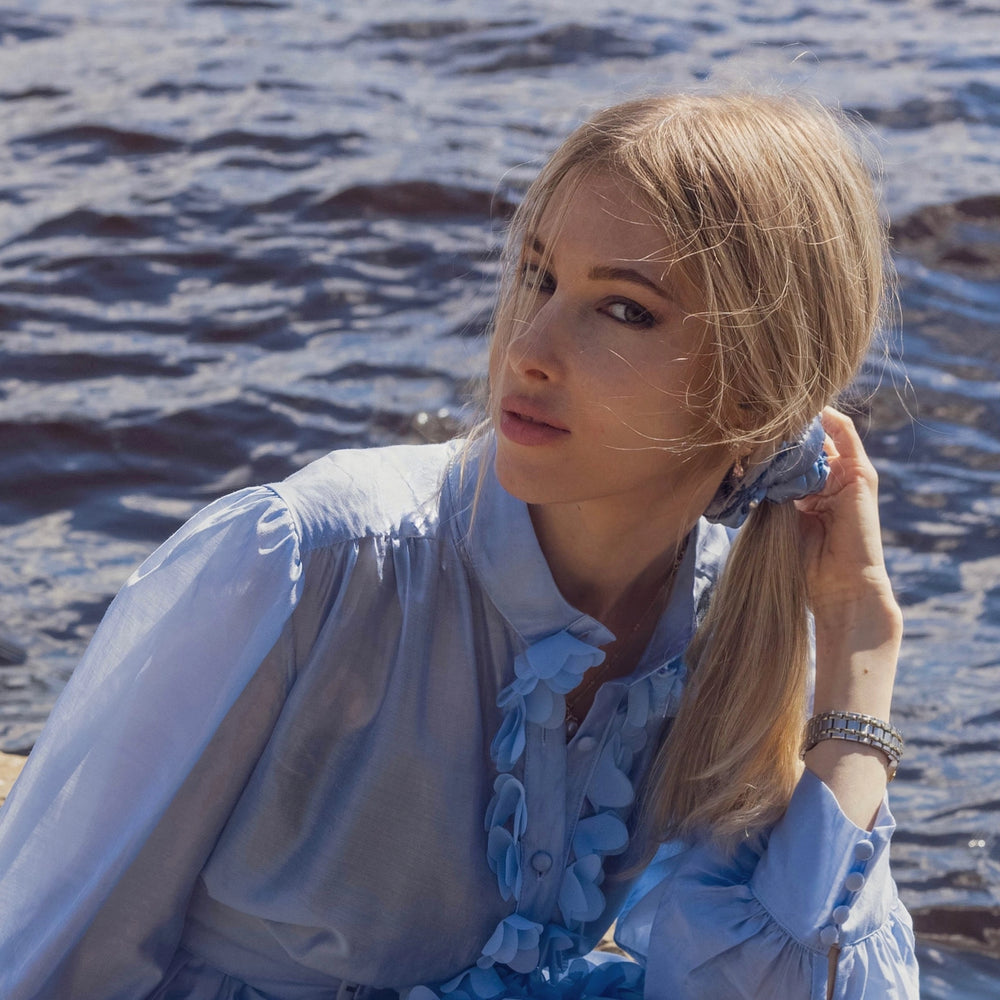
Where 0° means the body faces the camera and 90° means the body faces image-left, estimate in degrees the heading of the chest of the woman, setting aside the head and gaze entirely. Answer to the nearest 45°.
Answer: approximately 315°

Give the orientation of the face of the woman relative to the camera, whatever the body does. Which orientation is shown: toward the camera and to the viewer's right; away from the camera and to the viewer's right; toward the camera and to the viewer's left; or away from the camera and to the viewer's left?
toward the camera and to the viewer's left
